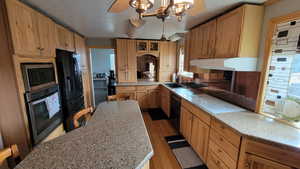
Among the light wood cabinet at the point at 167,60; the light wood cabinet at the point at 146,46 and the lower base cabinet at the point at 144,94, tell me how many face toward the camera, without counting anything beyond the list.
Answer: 3

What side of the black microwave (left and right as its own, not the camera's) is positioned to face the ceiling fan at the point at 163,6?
front

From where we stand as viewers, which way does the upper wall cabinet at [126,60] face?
facing the viewer

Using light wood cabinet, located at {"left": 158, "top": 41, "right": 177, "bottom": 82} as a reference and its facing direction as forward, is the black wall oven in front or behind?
in front

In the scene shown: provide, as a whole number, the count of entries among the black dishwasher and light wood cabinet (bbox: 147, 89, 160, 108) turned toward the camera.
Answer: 1

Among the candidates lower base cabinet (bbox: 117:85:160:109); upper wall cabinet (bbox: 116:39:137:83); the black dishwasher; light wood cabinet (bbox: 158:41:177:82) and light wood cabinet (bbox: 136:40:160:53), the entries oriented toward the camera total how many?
4

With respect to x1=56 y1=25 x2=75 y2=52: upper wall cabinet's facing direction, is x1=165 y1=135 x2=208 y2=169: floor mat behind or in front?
in front

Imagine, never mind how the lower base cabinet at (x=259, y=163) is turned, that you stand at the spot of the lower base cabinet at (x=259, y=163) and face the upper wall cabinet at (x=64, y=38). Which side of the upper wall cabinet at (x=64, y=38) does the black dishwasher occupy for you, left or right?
right

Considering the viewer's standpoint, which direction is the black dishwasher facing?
facing to the left of the viewer

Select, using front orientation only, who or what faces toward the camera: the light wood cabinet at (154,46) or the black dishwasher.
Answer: the light wood cabinet

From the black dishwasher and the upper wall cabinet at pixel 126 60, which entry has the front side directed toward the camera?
the upper wall cabinet

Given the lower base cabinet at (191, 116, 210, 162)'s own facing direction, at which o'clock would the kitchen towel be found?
The kitchen towel is roughly at 1 o'clock from the lower base cabinet.

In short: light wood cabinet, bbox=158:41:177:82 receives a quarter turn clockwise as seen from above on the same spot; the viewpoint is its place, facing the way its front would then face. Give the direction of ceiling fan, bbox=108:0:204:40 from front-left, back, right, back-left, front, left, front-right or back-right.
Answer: left

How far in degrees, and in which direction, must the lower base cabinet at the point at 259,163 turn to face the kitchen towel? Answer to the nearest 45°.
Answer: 0° — it already faces it

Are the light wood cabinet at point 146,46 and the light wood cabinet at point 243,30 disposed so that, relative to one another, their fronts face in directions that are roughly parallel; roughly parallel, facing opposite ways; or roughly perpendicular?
roughly perpendicular

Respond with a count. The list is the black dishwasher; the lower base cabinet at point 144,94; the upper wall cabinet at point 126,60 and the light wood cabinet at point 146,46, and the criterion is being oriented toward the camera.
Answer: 3

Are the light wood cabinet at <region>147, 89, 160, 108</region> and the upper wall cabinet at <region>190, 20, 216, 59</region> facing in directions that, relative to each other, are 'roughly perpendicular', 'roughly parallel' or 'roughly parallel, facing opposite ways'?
roughly perpendicular

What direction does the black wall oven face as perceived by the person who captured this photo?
facing the viewer and to the right of the viewer
